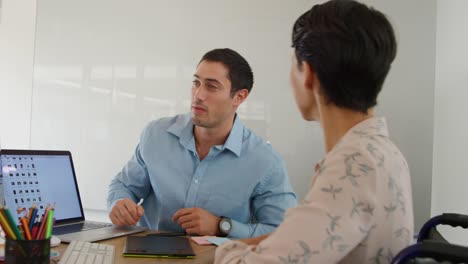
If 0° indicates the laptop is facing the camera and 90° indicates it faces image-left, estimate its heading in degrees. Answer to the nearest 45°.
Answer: approximately 315°

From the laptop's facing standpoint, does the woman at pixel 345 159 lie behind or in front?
in front

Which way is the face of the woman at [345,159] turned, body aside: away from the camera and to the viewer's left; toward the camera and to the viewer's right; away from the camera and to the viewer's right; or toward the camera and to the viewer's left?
away from the camera and to the viewer's left

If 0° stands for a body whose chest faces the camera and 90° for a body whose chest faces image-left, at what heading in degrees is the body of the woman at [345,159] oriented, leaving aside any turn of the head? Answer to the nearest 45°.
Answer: approximately 135°
